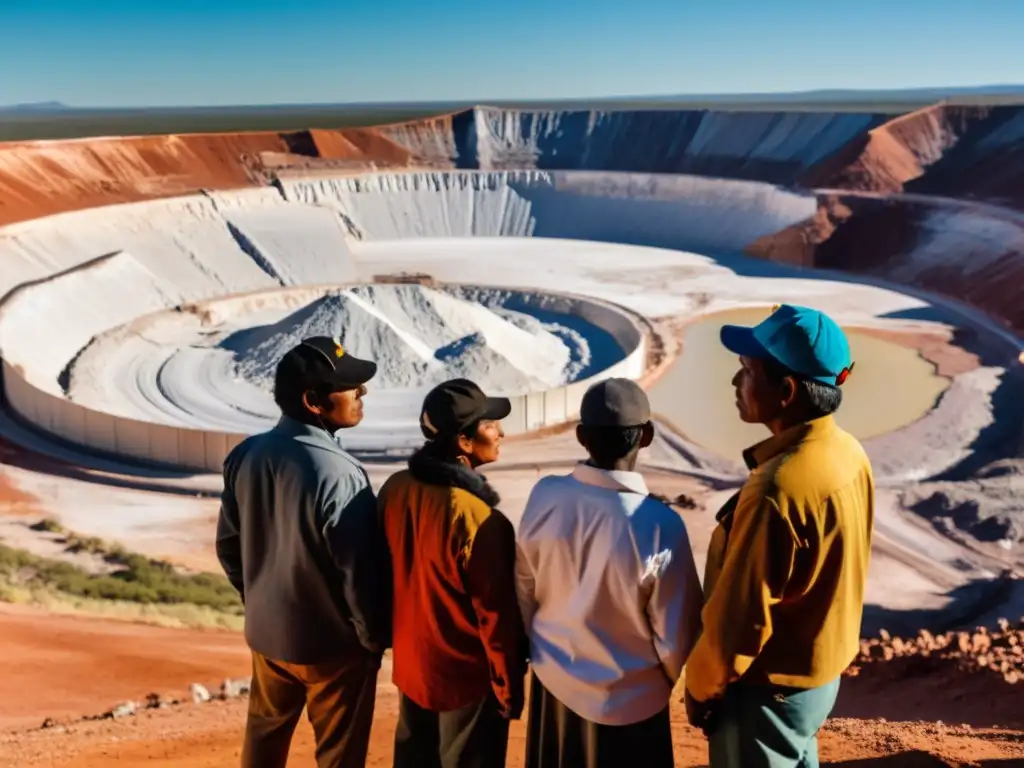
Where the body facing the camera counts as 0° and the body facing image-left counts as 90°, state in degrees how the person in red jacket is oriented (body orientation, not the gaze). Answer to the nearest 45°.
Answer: approximately 225°

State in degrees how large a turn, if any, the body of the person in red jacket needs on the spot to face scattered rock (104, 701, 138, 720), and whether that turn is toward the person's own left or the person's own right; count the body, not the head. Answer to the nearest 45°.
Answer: approximately 90° to the person's own left

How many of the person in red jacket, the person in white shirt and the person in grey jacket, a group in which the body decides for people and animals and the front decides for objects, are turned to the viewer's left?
0

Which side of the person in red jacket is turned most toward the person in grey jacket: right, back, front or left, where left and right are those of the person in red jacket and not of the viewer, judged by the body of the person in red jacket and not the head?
left

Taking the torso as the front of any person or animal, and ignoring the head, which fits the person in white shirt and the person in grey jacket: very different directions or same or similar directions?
same or similar directions

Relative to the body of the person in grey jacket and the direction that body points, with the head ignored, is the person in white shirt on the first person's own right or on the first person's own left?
on the first person's own right

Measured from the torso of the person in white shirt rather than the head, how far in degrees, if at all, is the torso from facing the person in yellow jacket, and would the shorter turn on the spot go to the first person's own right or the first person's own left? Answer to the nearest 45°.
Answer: approximately 90° to the first person's own right

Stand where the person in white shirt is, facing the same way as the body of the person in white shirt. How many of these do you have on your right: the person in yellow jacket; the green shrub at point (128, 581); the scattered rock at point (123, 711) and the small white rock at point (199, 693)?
1

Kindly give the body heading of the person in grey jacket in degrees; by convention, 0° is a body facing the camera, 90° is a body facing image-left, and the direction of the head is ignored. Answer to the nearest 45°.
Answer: approximately 225°

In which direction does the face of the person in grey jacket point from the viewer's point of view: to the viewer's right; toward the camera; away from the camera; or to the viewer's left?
to the viewer's right

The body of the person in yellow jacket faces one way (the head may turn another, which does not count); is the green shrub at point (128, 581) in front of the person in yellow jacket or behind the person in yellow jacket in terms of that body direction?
in front

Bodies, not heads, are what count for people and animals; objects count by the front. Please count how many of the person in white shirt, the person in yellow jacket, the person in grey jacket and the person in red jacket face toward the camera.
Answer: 0

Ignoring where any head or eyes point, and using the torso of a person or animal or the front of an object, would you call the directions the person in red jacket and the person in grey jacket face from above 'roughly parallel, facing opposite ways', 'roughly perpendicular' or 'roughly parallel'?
roughly parallel

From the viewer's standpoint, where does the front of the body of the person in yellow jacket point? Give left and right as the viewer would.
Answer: facing away from the viewer and to the left of the viewer

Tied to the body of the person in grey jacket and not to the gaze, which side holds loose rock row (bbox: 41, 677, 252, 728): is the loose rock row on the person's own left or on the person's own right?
on the person's own left

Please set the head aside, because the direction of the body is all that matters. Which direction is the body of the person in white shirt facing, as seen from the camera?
away from the camera

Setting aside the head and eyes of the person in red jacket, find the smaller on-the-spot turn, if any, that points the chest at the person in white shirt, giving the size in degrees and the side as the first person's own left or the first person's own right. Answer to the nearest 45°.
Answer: approximately 90° to the first person's own right

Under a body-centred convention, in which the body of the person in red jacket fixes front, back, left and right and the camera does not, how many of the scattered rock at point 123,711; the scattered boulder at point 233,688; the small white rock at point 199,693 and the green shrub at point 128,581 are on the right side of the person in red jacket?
0

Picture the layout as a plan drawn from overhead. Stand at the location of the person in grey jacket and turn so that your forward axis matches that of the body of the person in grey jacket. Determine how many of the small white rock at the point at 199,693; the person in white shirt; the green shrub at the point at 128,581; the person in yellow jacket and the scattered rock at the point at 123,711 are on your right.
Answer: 2
